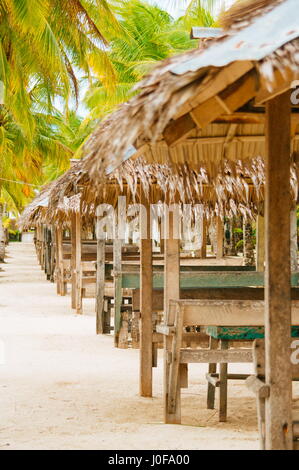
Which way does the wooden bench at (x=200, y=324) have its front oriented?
away from the camera

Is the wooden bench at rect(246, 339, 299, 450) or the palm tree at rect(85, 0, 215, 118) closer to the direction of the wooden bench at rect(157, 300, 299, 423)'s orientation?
the palm tree

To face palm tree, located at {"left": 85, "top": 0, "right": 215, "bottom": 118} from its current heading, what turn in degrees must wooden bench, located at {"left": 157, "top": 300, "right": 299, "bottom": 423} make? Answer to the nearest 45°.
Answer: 0° — it already faces it
